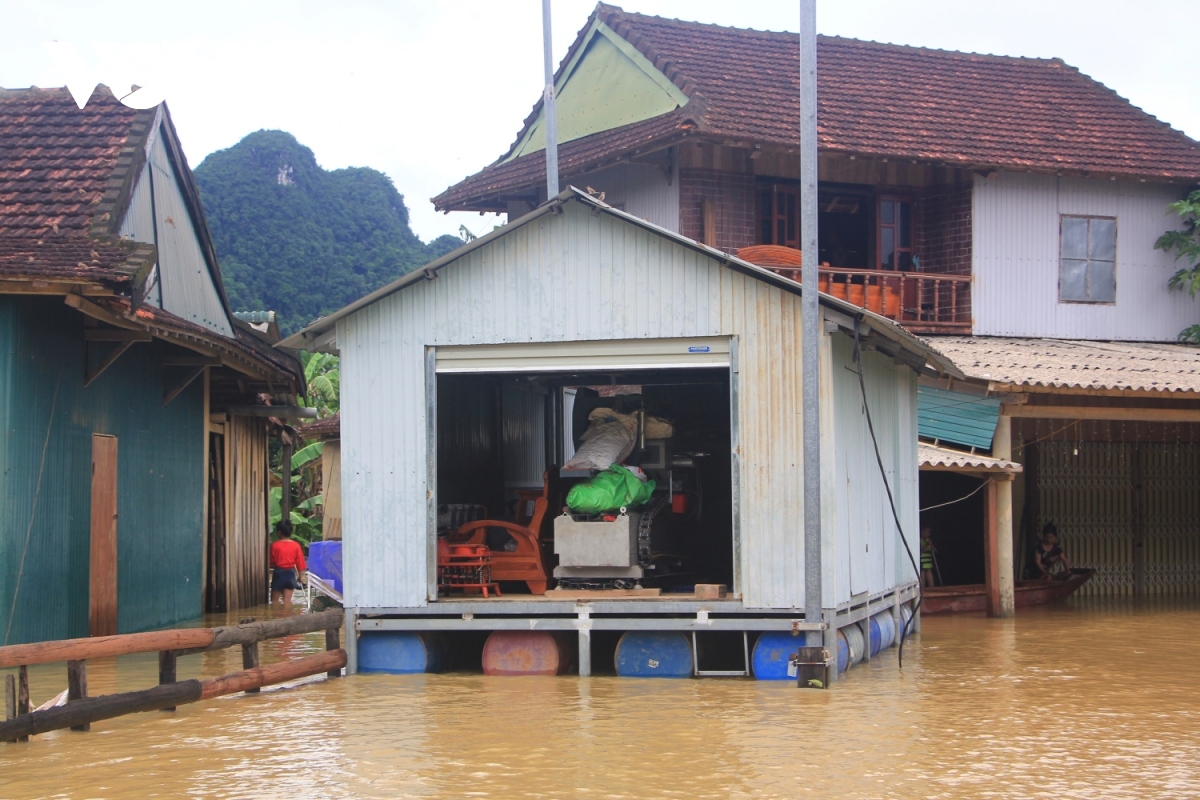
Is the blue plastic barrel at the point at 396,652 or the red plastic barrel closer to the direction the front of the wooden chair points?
the blue plastic barrel

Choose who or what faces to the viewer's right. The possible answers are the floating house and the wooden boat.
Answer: the wooden boat

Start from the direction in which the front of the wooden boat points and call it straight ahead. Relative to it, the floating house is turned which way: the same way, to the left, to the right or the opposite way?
to the right

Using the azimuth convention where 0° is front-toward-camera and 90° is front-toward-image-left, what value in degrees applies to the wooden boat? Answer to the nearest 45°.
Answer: approximately 270°

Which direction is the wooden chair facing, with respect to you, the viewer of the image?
facing to the left of the viewer

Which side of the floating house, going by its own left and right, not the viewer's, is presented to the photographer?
front

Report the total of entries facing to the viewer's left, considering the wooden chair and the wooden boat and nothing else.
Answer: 1

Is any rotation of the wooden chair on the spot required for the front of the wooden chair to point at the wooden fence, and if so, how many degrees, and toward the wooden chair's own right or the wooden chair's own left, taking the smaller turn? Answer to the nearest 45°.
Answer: approximately 45° to the wooden chair's own left

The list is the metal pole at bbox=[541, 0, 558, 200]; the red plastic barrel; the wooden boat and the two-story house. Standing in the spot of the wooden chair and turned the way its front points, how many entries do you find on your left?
1

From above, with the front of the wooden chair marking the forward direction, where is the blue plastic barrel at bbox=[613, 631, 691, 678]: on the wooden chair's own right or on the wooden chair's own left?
on the wooden chair's own left

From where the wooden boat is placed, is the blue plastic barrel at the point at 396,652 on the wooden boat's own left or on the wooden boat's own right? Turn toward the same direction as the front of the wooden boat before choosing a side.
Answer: on the wooden boat's own right

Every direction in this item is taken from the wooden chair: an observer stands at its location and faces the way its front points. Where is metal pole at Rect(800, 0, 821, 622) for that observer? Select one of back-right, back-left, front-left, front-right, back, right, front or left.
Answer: back-left
